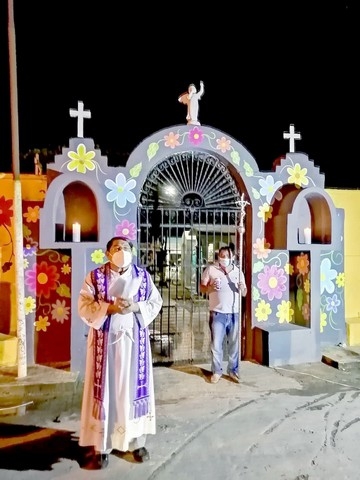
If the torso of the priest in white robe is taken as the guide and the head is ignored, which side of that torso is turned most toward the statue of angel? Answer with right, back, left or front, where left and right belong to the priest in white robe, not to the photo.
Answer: back

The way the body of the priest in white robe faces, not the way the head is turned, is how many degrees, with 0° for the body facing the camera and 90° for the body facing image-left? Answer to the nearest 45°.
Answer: approximately 0°

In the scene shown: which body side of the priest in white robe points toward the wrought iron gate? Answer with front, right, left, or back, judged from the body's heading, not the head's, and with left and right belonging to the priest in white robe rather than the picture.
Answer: back

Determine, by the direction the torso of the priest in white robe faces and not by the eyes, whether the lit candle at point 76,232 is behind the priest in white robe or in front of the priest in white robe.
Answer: behind
